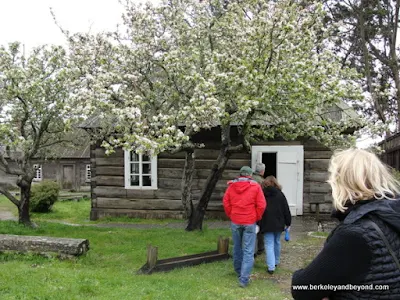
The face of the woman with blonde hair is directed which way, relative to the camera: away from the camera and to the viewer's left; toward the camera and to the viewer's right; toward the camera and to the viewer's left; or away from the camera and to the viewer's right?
away from the camera and to the viewer's left

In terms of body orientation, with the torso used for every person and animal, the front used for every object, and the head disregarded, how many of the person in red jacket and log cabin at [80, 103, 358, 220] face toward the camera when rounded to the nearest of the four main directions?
1

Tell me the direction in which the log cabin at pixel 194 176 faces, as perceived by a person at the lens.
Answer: facing the viewer

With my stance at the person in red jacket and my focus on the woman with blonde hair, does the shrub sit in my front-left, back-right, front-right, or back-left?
back-right

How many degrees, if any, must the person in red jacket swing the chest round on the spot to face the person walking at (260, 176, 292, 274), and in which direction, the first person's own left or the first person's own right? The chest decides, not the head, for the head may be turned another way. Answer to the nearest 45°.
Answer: approximately 45° to the first person's own right

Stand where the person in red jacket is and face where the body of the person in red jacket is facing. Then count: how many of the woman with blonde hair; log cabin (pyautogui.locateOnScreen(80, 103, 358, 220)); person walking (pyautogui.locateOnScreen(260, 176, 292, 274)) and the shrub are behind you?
1

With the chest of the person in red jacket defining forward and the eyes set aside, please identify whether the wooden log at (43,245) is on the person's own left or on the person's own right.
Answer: on the person's own left

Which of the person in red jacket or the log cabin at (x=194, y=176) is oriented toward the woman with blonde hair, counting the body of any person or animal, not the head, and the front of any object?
the log cabin

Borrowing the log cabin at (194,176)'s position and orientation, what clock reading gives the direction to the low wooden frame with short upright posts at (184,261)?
The low wooden frame with short upright posts is roughly at 12 o'clock from the log cabin.

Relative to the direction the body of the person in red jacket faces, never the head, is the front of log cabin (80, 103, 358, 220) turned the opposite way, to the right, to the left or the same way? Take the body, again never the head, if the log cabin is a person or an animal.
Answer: the opposite way

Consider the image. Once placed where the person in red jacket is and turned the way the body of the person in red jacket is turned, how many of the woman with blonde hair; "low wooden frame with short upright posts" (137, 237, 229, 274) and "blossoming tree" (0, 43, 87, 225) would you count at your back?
1

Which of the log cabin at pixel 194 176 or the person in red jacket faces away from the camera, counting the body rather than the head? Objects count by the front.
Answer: the person in red jacket

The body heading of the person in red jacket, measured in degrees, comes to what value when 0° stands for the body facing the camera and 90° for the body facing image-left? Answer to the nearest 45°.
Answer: approximately 180°

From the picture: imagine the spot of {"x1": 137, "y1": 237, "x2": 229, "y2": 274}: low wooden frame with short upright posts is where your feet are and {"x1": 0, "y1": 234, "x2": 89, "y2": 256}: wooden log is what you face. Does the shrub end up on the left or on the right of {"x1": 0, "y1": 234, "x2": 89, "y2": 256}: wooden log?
right

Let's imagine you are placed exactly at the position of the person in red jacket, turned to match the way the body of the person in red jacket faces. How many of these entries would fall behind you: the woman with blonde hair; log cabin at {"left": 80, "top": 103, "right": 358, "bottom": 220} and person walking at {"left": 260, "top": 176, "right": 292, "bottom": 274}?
1
